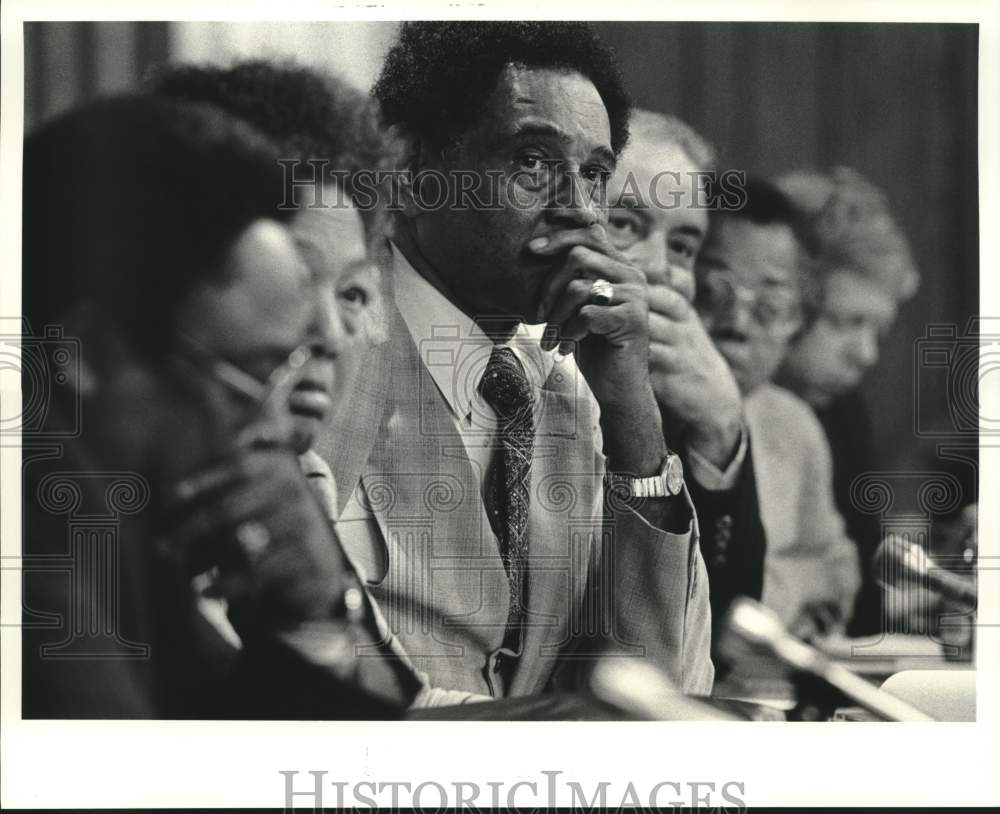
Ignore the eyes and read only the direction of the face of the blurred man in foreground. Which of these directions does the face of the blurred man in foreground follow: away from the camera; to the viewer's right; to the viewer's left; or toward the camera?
to the viewer's right

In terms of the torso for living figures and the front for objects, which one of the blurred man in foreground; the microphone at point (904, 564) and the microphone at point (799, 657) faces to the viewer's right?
the blurred man in foreground

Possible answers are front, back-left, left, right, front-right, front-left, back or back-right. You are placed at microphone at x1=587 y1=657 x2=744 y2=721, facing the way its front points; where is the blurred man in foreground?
front

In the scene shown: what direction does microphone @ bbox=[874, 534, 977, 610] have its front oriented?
to the viewer's left

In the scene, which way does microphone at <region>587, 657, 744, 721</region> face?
to the viewer's left

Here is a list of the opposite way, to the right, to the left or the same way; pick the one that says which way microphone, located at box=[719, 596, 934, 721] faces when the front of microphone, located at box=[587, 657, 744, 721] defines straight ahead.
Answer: the same way

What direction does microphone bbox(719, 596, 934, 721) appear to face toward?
to the viewer's left

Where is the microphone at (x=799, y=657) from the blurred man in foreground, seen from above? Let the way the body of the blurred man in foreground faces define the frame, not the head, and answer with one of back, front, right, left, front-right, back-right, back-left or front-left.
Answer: front

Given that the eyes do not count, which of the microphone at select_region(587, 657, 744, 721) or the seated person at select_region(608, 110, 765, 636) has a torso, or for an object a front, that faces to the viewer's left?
the microphone

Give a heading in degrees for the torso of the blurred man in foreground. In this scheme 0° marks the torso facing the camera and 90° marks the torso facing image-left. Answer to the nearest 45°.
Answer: approximately 270°
